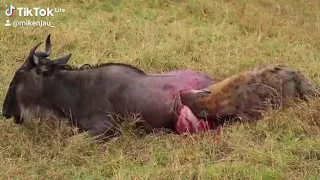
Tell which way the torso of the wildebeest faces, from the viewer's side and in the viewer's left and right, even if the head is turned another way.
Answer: facing to the left of the viewer

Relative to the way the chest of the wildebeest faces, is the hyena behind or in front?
behind

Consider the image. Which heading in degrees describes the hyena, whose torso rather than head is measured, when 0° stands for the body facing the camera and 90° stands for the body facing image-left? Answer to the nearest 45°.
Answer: approximately 90°

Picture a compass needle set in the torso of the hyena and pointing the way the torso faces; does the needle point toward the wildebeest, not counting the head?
yes

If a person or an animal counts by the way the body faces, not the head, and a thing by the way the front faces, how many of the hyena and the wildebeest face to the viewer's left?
2

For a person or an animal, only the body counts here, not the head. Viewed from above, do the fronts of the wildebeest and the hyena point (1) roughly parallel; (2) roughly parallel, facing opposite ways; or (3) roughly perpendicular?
roughly parallel
